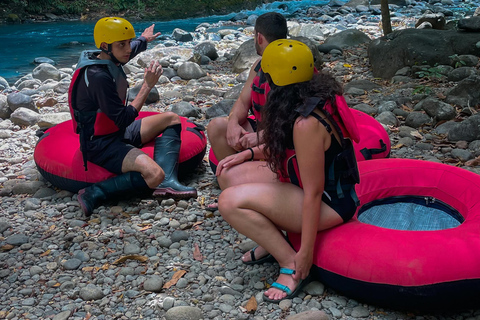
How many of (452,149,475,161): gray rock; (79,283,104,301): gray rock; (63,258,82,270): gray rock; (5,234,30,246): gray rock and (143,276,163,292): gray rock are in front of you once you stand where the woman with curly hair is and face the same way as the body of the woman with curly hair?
4

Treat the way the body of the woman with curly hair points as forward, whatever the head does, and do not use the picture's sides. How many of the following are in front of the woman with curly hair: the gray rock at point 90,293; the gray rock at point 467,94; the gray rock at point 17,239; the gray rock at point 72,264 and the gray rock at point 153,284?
4

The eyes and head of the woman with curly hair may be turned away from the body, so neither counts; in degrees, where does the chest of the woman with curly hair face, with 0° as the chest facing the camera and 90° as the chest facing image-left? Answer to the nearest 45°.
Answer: approximately 90°

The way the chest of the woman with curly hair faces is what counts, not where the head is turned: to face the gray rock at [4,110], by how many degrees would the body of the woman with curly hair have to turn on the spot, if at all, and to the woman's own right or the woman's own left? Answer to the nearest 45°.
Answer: approximately 45° to the woman's own right

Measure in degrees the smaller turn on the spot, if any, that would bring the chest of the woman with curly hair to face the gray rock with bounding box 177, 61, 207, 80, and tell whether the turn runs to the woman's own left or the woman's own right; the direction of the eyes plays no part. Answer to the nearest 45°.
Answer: approximately 90° to the woman's own right

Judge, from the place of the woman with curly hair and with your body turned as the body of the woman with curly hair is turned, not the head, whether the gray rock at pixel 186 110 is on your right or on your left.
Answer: on your right

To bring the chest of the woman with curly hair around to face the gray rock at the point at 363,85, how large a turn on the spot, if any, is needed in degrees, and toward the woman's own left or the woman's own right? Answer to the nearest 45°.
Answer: approximately 90° to the woman's own right

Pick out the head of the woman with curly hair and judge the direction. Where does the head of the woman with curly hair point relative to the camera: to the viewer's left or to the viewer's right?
to the viewer's left

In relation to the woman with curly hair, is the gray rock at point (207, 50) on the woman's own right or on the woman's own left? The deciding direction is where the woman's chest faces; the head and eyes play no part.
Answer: on the woman's own right

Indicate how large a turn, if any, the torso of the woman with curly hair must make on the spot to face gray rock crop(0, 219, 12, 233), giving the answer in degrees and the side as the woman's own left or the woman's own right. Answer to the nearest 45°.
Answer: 0° — they already face it

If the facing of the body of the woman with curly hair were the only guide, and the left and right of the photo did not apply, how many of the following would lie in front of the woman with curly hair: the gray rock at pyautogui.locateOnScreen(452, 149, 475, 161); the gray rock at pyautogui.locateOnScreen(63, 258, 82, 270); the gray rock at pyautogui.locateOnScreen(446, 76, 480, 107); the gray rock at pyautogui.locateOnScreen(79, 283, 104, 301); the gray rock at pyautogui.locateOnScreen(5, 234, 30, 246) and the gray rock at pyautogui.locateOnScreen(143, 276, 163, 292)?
4
